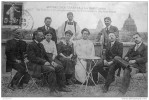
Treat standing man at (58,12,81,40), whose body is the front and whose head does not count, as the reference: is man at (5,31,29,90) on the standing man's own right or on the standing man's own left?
on the standing man's own right

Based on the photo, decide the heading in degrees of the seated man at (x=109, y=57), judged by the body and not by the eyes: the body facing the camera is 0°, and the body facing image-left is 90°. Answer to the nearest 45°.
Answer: approximately 45°

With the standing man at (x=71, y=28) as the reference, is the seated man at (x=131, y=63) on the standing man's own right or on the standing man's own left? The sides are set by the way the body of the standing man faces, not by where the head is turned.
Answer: on the standing man's own left

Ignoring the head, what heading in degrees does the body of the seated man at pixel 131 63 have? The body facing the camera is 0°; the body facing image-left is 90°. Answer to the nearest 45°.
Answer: approximately 45°

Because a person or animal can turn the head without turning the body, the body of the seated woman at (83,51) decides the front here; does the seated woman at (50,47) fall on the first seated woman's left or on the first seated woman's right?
on the first seated woman's right

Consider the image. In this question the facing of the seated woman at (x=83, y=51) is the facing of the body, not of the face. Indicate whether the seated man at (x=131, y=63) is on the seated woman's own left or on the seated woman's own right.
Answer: on the seated woman's own left
